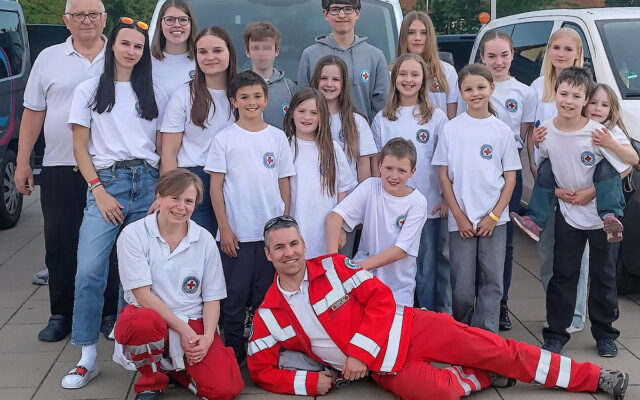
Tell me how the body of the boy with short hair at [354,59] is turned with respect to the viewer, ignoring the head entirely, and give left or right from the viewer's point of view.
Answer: facing the viewer

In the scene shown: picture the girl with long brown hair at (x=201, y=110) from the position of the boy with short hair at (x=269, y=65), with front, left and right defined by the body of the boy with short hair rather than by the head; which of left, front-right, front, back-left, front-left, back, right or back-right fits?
front-right

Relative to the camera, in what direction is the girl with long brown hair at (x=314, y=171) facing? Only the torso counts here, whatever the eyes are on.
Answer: toward the camera

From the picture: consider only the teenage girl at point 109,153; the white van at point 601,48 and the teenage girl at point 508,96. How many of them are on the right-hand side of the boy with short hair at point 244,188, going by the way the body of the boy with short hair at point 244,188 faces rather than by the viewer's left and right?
1

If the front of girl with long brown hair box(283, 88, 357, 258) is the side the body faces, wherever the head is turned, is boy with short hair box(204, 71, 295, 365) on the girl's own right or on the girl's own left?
on the girl's own right

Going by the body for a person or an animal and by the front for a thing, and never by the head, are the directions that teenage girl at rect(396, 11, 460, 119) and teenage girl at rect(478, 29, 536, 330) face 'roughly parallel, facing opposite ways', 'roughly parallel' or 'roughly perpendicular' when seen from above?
roughly parallel

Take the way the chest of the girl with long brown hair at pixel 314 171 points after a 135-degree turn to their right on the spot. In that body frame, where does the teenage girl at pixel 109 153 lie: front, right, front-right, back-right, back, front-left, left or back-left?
front-left

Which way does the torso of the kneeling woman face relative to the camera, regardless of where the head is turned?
toward the camera

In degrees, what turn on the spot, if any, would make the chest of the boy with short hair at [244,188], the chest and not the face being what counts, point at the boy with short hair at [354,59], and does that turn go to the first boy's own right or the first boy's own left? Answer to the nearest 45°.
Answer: approximately 135° to the first boy's own left

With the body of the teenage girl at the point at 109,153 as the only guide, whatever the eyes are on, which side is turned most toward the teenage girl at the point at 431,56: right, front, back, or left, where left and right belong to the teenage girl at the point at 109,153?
left

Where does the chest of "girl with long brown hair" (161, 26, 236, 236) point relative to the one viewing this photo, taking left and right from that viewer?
facing the viewer and to the right of the viewer

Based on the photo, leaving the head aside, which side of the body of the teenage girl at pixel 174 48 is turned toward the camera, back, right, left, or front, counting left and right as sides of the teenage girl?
front

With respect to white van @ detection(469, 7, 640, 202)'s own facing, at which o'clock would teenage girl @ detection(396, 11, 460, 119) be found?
The teenage girl is roughly at 3 o'clock from the white van.

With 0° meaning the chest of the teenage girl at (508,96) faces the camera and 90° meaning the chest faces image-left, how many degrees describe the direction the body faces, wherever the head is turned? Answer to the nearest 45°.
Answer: approximately 0°
